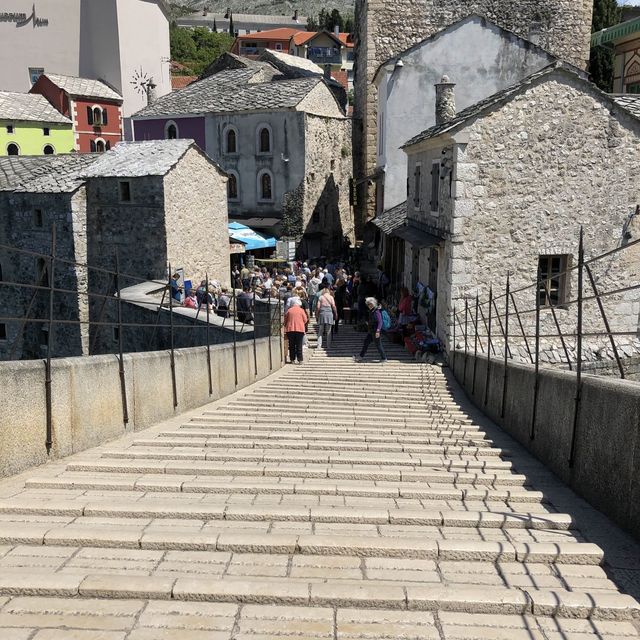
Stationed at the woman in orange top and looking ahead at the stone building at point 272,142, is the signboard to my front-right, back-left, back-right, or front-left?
front-left

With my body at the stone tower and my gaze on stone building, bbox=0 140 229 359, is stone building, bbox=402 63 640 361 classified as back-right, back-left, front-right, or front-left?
front-left

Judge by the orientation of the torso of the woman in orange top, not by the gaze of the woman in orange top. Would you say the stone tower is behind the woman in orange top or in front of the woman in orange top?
in front

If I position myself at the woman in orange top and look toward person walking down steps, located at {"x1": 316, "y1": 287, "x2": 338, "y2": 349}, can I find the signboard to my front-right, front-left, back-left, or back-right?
front-left

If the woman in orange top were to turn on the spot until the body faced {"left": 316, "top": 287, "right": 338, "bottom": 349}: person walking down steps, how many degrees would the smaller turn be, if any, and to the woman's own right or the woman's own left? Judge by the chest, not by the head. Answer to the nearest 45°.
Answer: approximately 45° to the woman's own right

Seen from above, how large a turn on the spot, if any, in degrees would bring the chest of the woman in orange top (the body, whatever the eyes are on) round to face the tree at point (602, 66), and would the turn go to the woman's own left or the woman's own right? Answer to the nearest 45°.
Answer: approximately 45° to the woman's own right

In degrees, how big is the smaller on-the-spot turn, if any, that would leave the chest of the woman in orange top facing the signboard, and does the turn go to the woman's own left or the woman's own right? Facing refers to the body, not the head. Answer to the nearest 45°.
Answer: approximately 45° to the woman's own left

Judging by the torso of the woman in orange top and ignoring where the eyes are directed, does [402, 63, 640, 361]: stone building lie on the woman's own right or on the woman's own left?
on the woman's own right

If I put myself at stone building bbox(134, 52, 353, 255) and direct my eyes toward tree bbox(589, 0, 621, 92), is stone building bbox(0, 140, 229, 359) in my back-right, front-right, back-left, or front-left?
back-right

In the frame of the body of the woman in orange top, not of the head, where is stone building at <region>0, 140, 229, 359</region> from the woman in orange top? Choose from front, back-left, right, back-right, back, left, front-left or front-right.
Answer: front-left

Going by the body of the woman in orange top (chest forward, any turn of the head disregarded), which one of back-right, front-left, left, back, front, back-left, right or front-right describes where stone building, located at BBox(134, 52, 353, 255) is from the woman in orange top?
front

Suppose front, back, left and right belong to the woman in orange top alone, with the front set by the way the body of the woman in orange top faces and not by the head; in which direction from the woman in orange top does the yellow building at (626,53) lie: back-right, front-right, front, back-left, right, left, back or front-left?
front-right

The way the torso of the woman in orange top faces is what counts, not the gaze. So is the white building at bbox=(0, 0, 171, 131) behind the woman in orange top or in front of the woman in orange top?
in front

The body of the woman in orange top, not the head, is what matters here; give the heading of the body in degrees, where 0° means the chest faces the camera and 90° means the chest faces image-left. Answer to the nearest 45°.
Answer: approximately 180°

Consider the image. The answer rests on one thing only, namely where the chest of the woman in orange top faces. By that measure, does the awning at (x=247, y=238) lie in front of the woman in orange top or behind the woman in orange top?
in front
